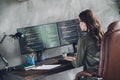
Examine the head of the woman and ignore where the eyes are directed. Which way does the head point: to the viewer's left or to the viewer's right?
to the viewer's left

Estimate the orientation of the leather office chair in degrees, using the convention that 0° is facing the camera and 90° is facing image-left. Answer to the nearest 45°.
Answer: approximately 135°

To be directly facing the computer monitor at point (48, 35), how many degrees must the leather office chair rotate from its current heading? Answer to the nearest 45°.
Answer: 0° — it already faces it

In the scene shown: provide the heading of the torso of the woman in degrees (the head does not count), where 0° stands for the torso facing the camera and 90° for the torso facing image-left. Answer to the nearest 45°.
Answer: approximately 135°
